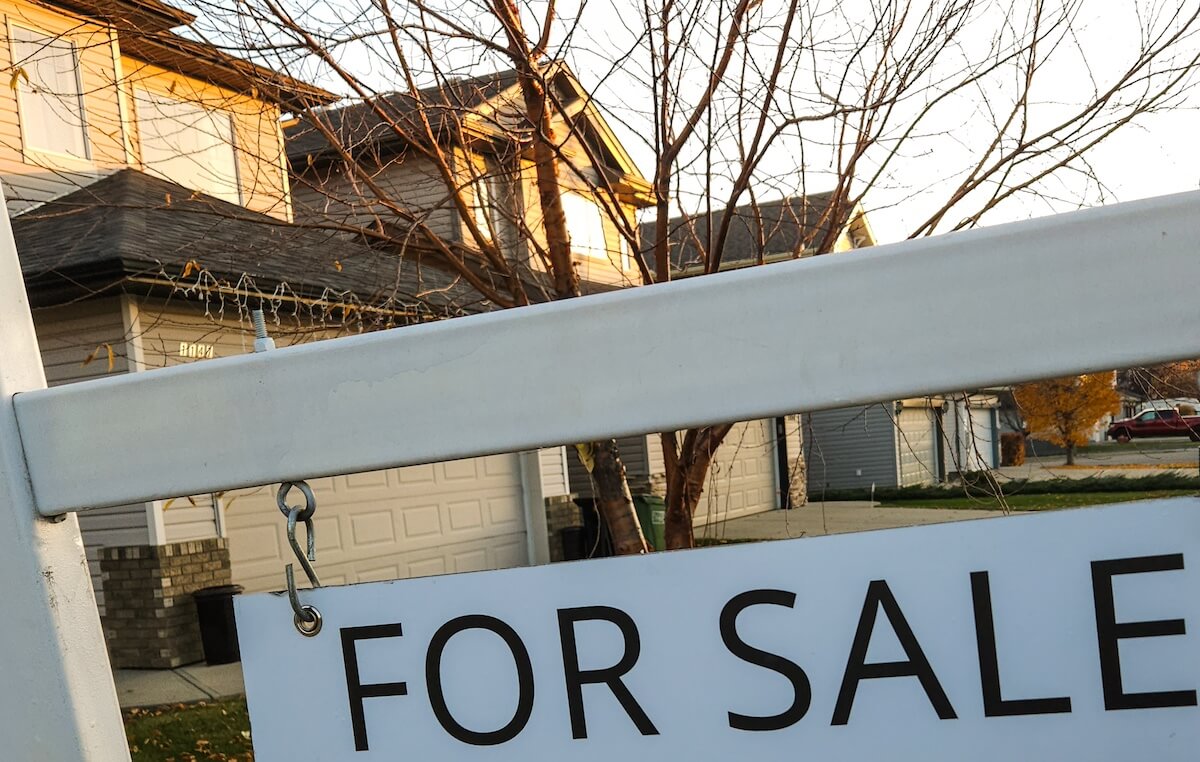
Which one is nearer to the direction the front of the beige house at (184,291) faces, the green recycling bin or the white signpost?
the white signpost

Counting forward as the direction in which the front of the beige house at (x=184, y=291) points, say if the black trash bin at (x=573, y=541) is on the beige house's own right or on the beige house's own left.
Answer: on the beige house's own left

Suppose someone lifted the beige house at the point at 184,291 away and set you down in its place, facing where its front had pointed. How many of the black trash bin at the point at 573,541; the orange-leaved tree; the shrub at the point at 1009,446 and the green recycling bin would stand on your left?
4

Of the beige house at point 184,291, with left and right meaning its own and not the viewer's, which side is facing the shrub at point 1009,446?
left

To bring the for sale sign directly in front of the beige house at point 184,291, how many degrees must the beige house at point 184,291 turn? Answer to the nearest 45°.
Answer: approximately 45° to its right

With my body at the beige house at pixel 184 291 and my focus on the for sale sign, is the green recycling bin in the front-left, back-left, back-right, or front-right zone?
back-left

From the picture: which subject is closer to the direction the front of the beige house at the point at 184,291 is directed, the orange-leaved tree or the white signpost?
the white signpost

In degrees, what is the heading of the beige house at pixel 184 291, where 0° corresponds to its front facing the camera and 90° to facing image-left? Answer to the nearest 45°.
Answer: approximately 315°

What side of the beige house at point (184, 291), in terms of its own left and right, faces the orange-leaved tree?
left

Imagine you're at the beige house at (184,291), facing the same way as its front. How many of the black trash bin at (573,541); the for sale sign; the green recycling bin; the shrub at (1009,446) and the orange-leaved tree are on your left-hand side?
4

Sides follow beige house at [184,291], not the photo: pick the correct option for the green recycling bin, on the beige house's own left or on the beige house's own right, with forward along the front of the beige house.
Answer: on the beige house's own left

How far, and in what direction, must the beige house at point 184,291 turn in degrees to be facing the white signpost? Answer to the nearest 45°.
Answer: approximately 45° to its right
